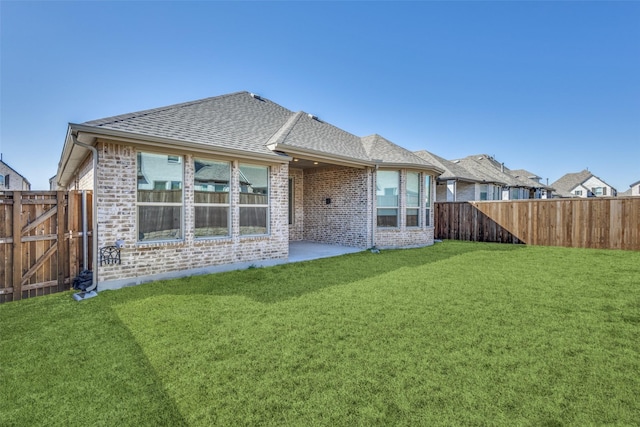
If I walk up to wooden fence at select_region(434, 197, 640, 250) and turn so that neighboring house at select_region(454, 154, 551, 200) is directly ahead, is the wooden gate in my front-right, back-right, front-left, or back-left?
back-left

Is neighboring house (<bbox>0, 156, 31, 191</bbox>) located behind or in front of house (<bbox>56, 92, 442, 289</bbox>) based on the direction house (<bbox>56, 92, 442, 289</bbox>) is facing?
in front

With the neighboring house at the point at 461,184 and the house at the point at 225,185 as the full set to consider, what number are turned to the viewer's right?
0

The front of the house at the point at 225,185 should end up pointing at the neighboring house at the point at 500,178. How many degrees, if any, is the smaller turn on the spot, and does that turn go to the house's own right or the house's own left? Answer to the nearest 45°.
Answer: approximately 90° to the house's own right

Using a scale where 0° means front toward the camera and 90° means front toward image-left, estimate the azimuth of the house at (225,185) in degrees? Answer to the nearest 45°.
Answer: approximately 135°

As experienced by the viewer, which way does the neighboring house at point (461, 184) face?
facing away from the viewer and to the left of the viewer

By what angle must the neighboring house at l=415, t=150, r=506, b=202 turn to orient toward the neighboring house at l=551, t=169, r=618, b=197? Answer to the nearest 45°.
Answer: approximately 90° to its right

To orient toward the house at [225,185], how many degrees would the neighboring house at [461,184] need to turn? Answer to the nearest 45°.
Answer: approximately 135° to its left

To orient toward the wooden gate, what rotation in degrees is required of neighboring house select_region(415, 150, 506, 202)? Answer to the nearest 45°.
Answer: approximately 135° to its left
